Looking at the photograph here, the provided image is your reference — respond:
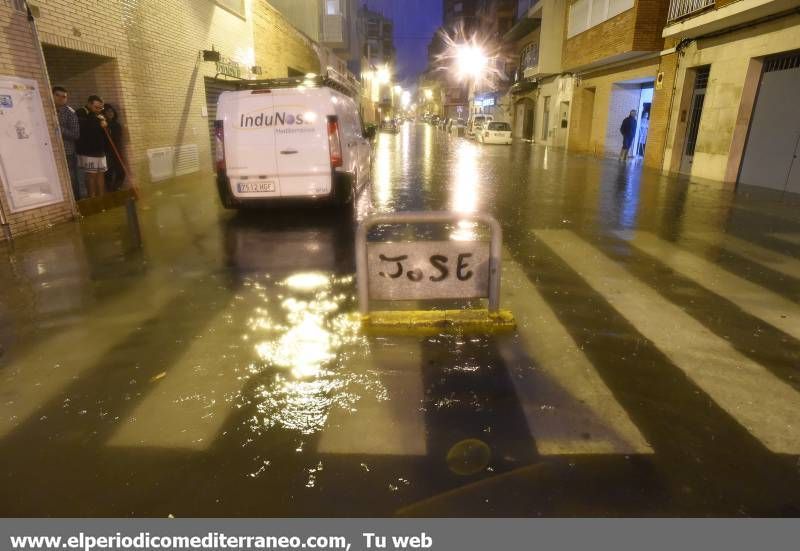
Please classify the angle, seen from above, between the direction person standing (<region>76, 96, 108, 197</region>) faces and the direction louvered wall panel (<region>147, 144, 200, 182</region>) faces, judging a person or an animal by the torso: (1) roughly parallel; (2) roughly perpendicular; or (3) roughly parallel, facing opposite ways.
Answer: roughly parallel

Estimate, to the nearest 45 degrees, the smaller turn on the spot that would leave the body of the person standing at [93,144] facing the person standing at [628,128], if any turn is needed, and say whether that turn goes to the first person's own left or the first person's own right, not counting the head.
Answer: approximately 45° to the first person's own left

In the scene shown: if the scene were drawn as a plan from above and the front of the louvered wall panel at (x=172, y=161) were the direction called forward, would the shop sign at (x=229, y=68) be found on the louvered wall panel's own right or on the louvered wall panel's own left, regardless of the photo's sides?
on the louvered wall panel's own left

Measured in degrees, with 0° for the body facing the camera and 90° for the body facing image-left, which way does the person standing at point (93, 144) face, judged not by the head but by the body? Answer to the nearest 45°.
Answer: approximately 315°

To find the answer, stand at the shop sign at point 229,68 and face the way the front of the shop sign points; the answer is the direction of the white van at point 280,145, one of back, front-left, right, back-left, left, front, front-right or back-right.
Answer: front-right

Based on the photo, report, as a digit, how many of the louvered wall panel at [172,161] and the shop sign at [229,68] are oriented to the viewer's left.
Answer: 0

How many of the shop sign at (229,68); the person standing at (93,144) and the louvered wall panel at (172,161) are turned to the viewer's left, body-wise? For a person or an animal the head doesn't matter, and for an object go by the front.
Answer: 0

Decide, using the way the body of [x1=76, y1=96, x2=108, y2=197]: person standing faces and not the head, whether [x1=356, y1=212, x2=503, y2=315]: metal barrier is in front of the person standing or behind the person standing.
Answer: in front

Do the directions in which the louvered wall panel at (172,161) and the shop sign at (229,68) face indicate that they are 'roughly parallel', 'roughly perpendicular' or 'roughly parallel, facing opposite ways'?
roughly parallel

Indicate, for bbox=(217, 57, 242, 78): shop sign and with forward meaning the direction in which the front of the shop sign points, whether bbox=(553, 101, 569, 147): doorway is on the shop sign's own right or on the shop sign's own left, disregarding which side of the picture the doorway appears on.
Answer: on the shop sign's own left

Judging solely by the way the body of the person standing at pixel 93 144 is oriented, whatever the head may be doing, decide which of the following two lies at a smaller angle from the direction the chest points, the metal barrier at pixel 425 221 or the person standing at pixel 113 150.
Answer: the metal barrier

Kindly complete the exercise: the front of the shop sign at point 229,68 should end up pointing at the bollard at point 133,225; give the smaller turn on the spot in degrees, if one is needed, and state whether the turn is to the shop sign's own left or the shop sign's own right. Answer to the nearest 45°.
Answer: approximately 45° to the shop sign's own right

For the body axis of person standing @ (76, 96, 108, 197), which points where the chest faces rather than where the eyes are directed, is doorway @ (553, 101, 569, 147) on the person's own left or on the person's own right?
on the person's own left

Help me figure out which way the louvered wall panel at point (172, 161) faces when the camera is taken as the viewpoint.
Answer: facing the viewer and to the right of the viewer
